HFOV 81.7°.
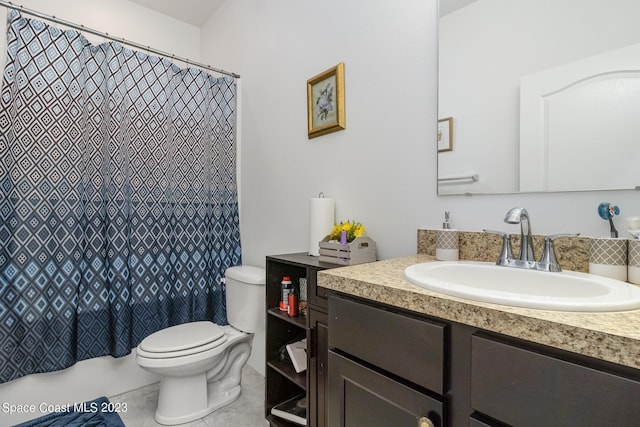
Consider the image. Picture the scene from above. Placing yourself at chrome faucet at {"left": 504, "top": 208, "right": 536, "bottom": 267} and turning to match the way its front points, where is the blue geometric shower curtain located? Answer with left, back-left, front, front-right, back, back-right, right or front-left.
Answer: front-right

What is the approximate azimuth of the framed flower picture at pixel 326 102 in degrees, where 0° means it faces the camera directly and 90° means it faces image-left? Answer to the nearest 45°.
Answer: approximately 45°

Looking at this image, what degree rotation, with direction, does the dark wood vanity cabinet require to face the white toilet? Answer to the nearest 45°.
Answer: approximately 90° to its right

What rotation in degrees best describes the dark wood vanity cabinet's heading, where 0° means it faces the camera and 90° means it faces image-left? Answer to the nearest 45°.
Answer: approximately 45°

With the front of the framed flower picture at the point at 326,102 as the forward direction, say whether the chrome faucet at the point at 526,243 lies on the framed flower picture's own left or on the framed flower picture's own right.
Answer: on the framed flower picture's own left

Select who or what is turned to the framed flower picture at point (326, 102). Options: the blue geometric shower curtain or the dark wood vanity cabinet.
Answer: the blue geometric shower curtain

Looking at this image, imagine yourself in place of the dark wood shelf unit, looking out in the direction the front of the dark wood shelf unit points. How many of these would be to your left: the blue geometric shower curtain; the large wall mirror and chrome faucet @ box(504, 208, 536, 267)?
2

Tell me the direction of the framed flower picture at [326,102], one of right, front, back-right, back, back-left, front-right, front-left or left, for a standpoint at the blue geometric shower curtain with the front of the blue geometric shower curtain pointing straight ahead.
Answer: front

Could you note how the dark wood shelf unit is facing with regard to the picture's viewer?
facing the viewer and to the left of the viewer

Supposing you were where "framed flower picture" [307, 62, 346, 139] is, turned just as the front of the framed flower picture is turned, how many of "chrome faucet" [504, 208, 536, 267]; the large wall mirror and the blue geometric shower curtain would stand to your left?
2

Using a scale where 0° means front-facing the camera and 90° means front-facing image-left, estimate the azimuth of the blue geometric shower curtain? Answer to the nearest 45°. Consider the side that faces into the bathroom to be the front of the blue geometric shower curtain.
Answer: approximately 315°

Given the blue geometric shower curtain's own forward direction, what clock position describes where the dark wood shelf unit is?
The dark wood shelf unit is roughly at 12 o'clock from the blue geometric shower curtain.
